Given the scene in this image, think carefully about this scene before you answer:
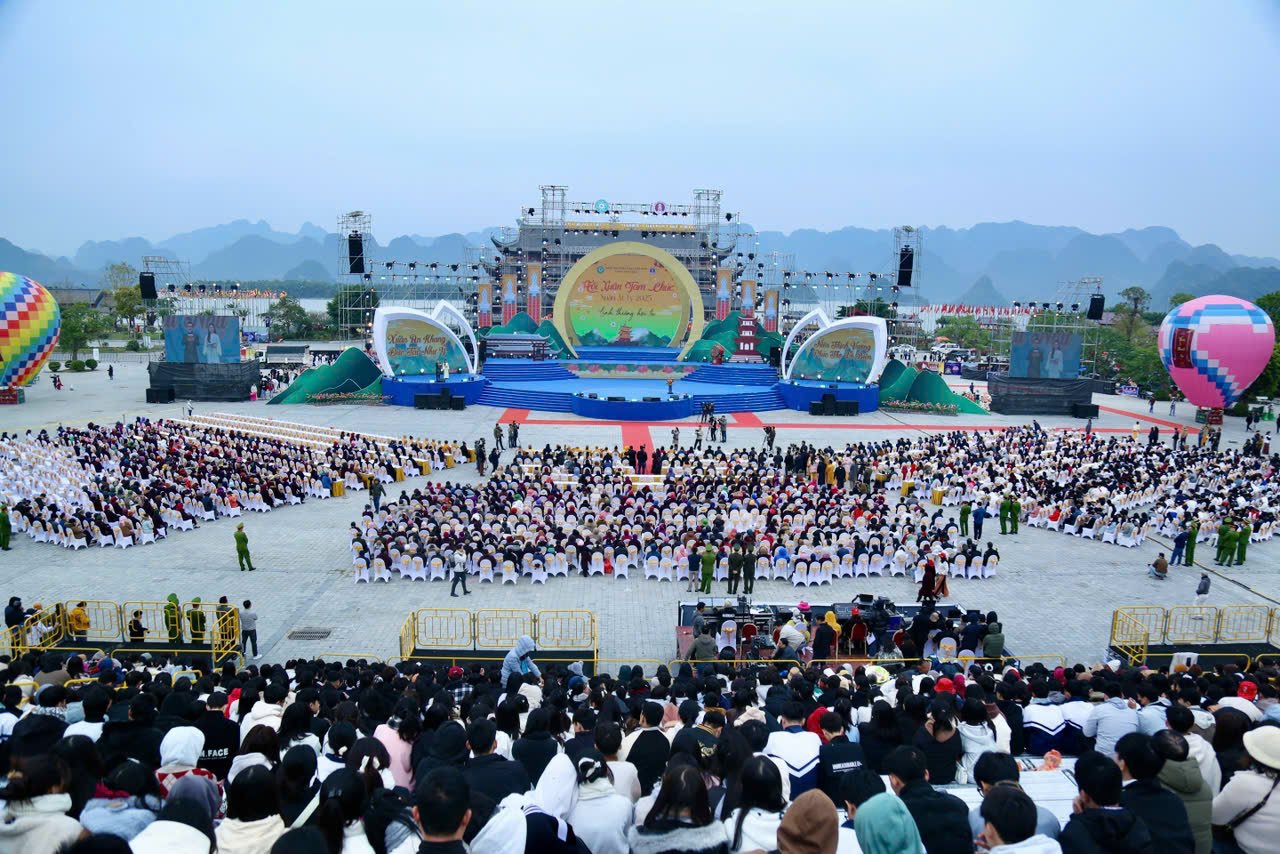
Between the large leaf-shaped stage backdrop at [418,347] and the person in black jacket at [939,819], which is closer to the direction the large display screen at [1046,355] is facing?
the person in black jacket

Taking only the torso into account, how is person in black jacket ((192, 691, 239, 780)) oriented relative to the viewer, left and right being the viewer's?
facing away from the viewer

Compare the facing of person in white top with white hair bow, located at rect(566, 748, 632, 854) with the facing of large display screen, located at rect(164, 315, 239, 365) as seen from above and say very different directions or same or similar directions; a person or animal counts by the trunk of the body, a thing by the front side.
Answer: very different directions

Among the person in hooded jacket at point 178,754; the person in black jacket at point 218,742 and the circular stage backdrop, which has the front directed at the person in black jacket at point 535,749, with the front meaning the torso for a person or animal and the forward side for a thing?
the circular stage backdrop

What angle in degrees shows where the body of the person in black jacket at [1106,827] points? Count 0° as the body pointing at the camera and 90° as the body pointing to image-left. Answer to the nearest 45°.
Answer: approximately 180°

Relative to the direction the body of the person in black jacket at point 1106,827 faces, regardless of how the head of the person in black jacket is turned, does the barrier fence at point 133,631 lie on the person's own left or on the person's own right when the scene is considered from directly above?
on the person's own left

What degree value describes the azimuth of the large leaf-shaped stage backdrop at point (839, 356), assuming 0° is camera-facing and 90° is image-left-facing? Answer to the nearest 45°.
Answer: approximately 0°

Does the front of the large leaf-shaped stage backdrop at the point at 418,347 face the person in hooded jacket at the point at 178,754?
yes

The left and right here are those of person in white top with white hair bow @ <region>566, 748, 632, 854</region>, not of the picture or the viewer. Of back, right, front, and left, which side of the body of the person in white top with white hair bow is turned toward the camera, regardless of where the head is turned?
back

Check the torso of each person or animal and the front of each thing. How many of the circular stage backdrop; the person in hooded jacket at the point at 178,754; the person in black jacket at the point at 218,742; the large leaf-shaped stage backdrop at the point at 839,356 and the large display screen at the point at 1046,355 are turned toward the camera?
3

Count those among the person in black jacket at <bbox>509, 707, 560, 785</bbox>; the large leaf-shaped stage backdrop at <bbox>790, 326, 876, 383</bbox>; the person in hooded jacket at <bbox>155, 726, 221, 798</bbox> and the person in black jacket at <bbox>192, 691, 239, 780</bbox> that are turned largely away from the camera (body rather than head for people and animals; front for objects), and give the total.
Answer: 3
